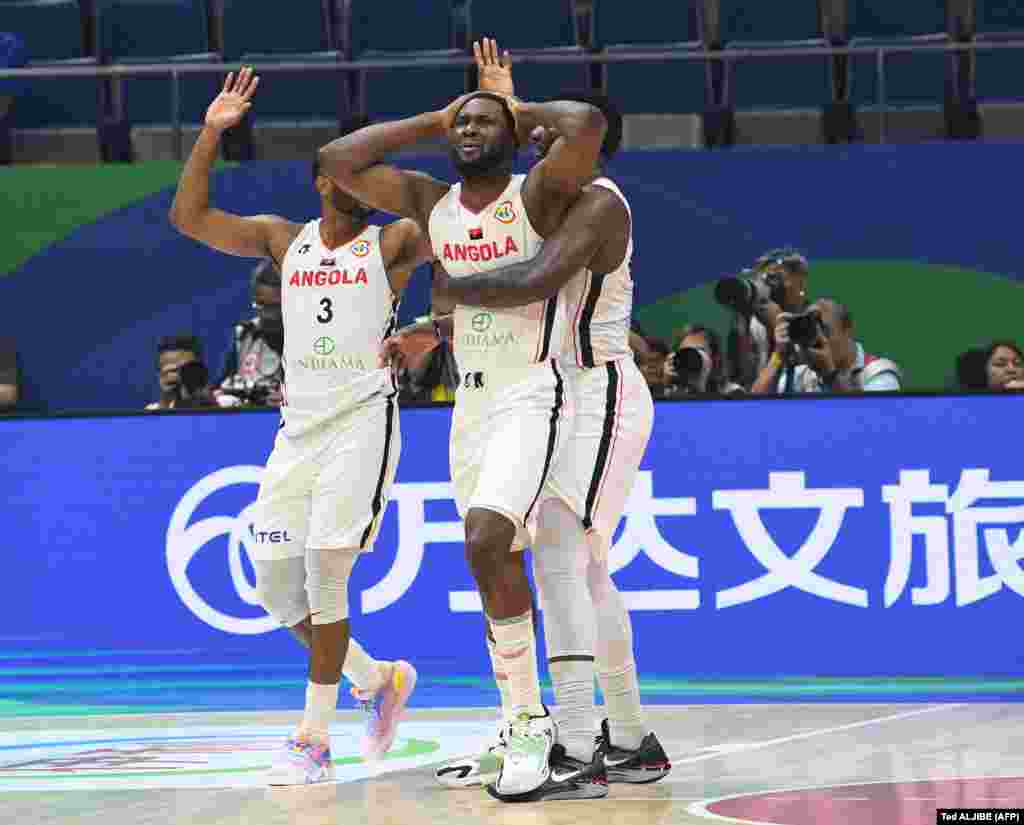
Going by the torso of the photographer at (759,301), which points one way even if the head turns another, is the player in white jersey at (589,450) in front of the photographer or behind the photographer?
in front

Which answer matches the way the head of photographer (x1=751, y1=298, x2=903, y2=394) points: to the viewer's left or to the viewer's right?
to the viewer's left

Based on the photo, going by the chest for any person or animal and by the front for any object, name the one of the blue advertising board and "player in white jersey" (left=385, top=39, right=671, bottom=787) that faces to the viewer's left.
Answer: the player in white jersey

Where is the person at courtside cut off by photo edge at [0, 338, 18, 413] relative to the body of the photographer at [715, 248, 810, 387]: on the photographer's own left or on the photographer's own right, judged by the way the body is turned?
on the photographer's own right

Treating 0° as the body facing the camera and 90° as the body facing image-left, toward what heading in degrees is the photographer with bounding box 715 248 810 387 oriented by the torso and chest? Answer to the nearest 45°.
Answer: approximately 45°

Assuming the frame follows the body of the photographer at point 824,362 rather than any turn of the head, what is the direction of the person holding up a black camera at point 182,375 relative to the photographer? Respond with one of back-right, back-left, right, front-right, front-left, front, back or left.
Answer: front-right

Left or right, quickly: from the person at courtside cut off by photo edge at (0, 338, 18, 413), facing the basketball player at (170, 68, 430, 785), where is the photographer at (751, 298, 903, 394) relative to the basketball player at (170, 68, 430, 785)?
left

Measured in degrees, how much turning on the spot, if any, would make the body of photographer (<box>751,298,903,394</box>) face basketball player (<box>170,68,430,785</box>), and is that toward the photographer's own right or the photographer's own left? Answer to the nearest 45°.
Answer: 0° — they already face them

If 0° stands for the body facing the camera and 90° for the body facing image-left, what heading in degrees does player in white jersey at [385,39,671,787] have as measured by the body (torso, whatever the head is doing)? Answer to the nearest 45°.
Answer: approximately 90°

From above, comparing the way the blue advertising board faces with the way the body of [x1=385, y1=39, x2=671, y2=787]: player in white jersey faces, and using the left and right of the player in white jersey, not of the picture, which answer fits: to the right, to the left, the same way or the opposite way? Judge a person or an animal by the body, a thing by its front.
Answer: to the left
